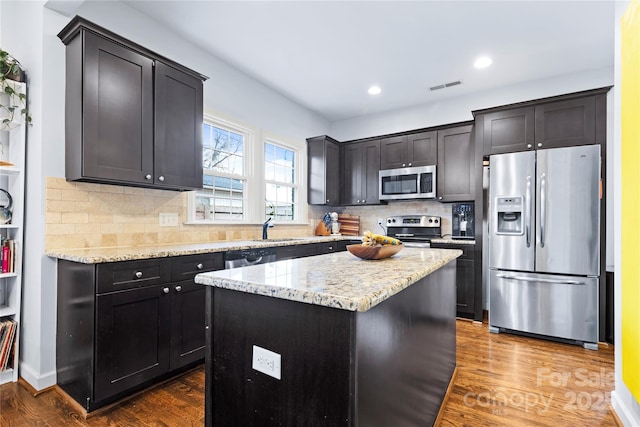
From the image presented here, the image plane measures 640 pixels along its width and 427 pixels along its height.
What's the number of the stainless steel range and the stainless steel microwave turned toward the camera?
2

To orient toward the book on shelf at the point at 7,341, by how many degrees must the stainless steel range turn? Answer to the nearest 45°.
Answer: approximately 45° to its right

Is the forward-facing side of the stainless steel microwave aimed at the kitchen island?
yes

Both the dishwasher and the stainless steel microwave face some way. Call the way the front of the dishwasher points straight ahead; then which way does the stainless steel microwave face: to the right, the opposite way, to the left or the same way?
to the right

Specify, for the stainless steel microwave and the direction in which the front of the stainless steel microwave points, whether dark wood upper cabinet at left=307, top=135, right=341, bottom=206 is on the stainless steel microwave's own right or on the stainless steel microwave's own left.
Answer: on the stainless steel microwave's own right

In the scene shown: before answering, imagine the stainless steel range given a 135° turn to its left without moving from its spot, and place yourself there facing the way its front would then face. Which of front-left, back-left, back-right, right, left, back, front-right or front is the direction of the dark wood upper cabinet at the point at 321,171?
back-left

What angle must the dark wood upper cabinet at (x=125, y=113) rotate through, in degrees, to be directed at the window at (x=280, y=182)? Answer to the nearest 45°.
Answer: approximately 90° to its left

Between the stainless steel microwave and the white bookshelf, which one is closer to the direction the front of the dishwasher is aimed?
the stainless steel microwave

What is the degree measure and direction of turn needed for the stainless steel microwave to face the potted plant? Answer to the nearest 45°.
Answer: approximately 45° to its right

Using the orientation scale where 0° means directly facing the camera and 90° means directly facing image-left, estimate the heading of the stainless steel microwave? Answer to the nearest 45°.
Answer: approximately 0°
